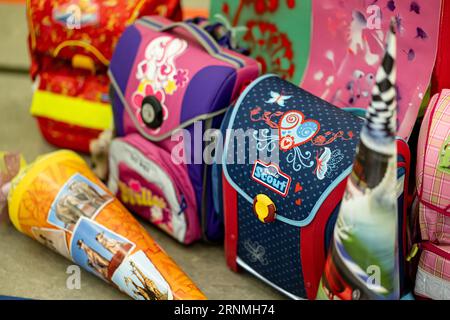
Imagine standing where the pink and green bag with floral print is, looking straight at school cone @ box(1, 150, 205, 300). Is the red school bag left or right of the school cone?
right

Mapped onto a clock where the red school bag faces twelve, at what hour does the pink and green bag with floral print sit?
The pink and green bag with floral print is roughly at 10 o'clock from the red school bag.

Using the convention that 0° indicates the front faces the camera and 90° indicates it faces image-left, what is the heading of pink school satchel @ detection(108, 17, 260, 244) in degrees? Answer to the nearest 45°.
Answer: approximately 45°

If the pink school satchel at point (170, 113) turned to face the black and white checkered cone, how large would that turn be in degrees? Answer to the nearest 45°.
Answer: approximately 90° to its left

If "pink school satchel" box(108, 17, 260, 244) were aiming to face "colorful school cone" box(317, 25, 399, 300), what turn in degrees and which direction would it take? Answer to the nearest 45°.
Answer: approximately 90° to its left

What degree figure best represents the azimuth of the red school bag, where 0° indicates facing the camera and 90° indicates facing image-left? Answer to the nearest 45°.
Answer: approximately 0°
